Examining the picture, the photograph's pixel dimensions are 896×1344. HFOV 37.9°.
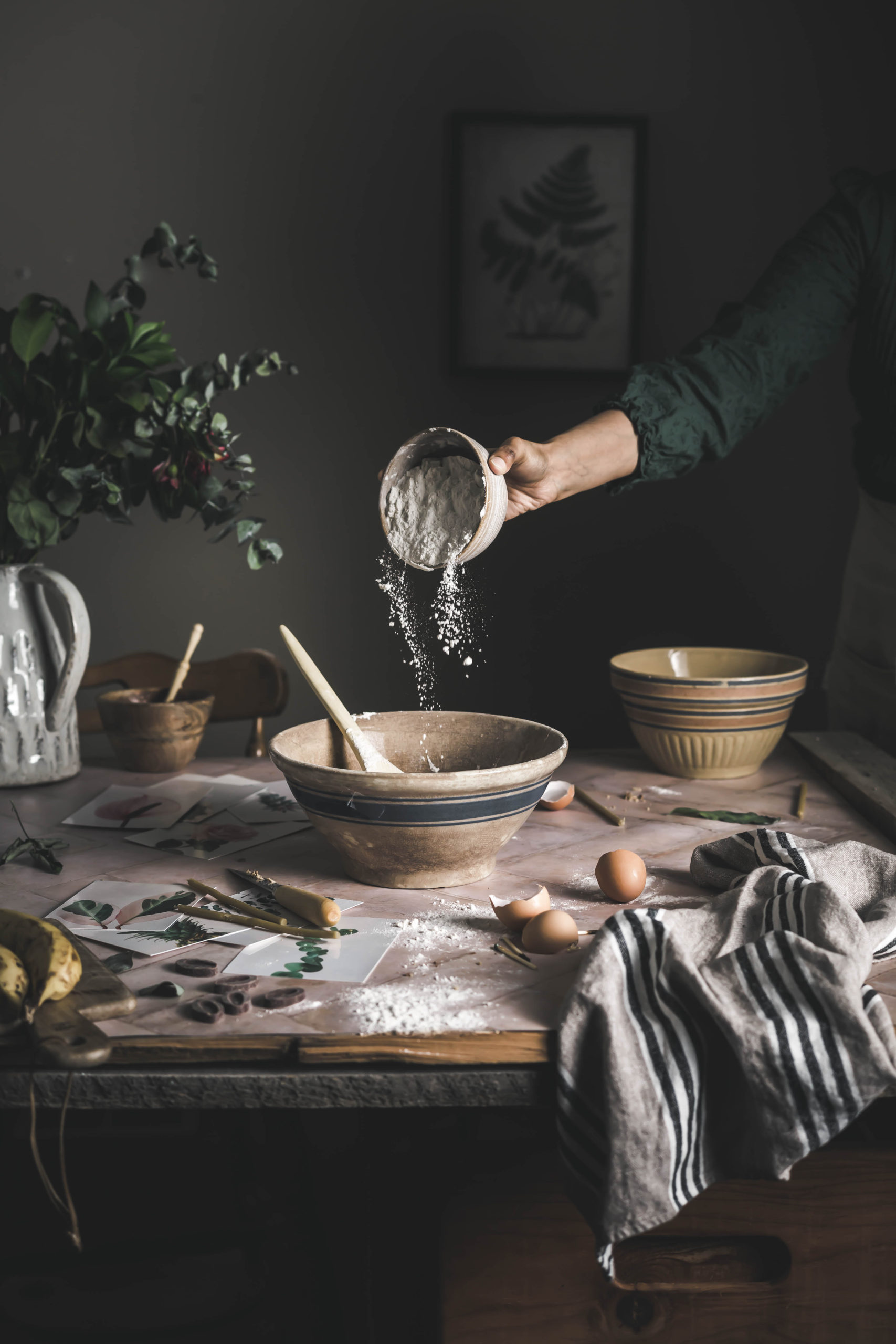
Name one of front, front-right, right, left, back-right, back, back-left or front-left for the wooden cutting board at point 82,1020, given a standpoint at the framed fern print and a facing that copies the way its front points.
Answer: front

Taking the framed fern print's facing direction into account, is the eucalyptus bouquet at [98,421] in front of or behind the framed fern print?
in front

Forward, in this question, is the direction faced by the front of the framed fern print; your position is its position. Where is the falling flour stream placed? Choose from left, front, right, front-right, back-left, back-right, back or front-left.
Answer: front

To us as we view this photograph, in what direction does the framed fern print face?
facing the viewer

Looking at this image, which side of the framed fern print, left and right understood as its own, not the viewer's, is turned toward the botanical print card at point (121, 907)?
front

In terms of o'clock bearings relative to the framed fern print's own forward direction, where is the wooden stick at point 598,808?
The wooden stick is roughly at 12 o'clock from the framed fern print.

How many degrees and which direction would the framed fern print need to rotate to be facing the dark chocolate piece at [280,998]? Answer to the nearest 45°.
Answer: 0° — it already faces it

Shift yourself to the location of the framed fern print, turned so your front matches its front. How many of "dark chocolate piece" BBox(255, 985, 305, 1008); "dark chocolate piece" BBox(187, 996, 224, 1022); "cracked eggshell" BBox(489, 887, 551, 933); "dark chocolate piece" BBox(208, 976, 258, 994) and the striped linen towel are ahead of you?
5

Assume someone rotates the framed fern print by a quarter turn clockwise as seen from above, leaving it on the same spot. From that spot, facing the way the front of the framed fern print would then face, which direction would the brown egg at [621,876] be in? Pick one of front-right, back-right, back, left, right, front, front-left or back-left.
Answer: left

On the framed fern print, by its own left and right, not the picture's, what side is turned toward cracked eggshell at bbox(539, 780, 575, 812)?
front

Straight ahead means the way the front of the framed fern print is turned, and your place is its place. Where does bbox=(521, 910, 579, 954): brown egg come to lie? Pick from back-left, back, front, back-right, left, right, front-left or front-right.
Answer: front

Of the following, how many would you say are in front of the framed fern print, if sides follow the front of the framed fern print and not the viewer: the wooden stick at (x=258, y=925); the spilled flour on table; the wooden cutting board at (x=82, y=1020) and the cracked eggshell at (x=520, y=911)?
4

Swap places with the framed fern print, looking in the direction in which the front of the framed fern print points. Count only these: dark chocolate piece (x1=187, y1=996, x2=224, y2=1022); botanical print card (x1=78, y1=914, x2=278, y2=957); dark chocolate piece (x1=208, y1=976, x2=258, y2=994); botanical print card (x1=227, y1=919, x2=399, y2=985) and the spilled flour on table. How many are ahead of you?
5

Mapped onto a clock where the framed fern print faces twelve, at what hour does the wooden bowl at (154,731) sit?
The wooden bowl is roughly at 1 o'clock from the framed fern print.
